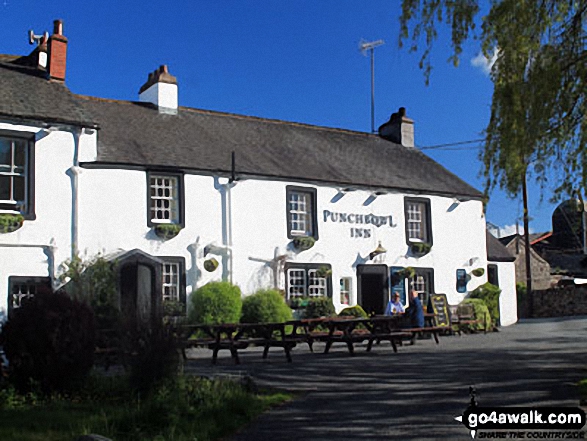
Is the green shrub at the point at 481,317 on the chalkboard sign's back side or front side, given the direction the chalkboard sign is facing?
on the back side

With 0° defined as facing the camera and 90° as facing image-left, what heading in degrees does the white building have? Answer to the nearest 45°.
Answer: approximately 315°

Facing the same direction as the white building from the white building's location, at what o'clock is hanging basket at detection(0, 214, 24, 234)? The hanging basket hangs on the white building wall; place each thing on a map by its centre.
The hanging basket is roughly at 3 o'clock from the white building.

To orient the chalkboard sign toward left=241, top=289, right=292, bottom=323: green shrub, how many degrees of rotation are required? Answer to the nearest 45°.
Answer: approximately 45° to its right

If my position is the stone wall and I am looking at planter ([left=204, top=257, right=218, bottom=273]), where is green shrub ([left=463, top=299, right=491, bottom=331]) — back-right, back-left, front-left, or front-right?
front-left

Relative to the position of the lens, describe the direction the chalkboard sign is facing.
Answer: facing the viewer

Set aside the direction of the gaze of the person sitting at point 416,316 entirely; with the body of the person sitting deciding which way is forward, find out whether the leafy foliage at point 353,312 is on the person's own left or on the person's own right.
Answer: on the person's own right
